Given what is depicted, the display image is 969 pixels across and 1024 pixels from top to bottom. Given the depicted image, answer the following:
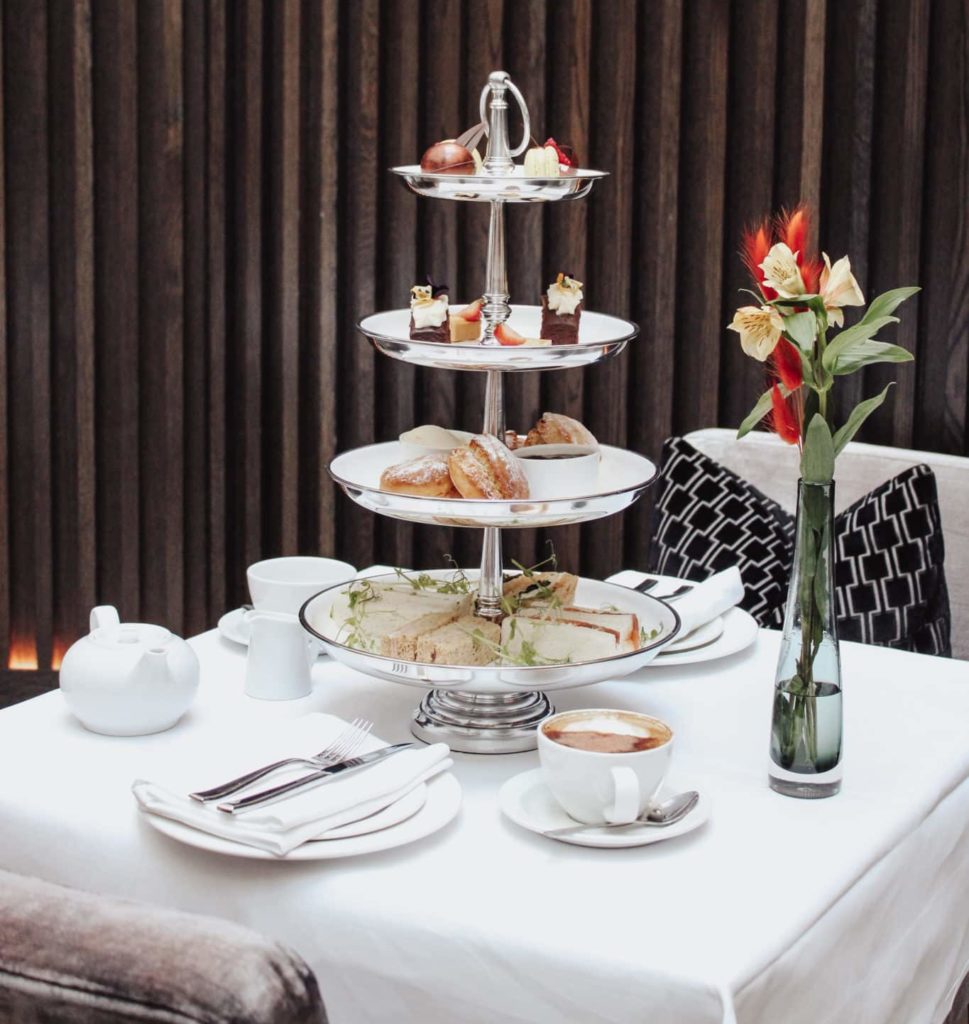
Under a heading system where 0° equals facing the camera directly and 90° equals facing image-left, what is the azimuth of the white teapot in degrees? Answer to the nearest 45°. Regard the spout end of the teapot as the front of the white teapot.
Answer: approximately 315°
